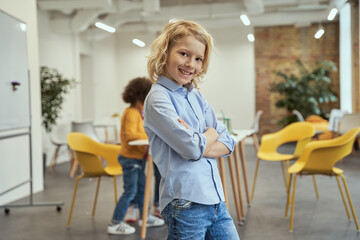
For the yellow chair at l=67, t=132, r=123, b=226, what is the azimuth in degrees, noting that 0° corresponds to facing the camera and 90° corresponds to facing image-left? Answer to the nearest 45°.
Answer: approximately 225°

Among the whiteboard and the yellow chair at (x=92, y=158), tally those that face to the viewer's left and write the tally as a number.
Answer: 0

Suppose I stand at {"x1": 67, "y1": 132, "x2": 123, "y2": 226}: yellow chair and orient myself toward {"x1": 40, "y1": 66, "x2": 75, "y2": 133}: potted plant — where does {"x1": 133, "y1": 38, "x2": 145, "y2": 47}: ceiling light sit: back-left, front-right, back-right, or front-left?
front-right

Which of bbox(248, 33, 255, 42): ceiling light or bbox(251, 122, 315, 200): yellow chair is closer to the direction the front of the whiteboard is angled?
the yellow chair

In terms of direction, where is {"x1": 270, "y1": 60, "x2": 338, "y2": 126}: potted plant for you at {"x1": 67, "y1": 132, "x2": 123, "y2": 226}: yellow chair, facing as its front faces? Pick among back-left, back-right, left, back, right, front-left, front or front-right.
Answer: front

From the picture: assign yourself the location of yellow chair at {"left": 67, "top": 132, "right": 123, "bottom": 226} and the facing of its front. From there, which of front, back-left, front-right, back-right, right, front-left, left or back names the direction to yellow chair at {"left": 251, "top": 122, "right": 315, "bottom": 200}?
front-right

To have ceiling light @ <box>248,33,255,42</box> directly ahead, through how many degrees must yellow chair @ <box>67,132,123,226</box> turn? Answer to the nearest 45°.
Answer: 0° — it already faces it

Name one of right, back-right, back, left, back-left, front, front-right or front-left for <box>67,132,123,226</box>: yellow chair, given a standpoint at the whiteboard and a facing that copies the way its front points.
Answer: front

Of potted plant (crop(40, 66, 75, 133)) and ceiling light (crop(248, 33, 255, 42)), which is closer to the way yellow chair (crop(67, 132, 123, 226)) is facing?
the ceiling light

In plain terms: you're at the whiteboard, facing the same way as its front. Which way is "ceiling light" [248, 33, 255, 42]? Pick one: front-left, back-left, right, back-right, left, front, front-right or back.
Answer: left

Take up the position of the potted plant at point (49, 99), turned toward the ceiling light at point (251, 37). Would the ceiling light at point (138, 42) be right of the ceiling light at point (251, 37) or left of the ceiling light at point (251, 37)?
left

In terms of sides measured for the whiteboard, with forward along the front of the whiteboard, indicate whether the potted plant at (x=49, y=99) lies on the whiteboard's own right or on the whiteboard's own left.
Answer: on the whiteboard's own left

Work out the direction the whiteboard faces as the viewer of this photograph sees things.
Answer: facing the viewer and to the right of the viewer

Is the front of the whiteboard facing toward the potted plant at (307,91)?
no

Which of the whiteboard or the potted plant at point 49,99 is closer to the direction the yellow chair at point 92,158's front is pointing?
the potted plant
